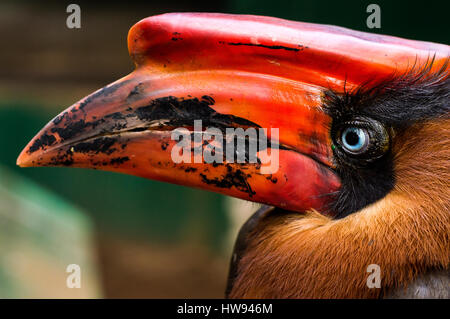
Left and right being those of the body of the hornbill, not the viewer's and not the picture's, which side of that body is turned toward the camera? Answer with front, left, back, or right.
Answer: left
